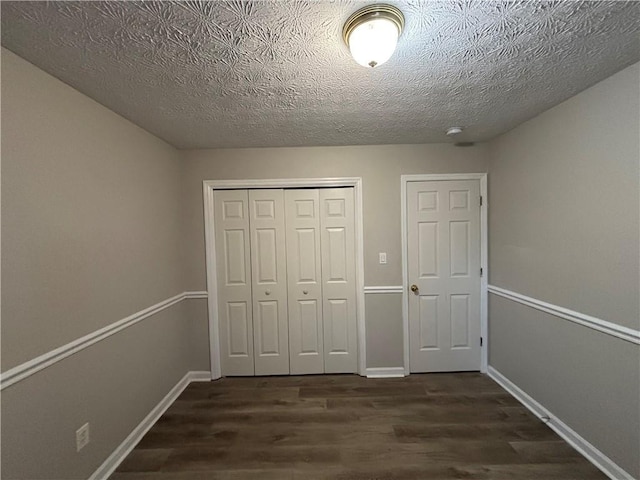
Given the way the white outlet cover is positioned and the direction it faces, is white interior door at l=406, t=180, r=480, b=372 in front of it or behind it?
in front

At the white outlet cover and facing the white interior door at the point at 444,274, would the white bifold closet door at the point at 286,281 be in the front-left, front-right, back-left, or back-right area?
front-left

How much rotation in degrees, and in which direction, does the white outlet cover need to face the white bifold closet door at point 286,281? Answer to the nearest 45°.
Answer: approximately 45° to its left

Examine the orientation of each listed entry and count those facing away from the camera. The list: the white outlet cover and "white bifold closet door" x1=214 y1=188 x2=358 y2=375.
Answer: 0

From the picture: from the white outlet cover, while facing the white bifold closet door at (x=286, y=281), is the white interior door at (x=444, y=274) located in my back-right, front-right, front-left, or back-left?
front-right

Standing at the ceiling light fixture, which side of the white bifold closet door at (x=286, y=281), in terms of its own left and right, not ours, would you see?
front

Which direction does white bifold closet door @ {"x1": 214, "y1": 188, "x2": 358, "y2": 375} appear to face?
toward the camera

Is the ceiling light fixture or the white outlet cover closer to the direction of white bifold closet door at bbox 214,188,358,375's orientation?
the ceiling light fixture

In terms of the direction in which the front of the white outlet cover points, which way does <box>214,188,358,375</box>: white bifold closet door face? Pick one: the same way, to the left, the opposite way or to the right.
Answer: to the right

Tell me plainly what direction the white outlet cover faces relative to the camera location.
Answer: facing the viewer and to the right of the viewer

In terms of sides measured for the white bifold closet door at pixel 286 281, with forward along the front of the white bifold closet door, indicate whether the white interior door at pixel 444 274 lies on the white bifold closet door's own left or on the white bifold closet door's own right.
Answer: on the white bifold closet door's own left

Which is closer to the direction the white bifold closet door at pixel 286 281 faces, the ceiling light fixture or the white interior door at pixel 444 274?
the ceiling light fixture

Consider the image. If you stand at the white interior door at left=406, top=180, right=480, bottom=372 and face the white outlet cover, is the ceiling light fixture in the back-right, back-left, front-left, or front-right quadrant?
front-left

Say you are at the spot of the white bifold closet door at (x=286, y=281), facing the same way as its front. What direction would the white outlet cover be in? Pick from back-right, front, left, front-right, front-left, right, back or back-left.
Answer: front-right
